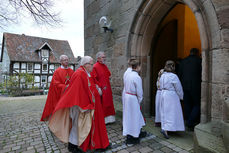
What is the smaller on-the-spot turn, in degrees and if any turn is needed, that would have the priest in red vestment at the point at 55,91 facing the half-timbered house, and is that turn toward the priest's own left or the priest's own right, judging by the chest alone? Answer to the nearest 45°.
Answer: approximately 135° to the priest's own left

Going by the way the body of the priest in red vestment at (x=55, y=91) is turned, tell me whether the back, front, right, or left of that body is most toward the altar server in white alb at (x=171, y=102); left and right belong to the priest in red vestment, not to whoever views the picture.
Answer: front

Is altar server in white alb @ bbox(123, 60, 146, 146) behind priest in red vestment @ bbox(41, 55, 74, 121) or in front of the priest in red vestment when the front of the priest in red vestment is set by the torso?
in front

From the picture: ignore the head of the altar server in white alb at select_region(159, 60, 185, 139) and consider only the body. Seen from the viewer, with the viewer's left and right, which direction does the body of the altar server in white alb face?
facing away from the viewer and to the right of the viewer

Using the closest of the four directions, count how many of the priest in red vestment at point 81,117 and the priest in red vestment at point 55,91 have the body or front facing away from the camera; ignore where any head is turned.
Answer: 0

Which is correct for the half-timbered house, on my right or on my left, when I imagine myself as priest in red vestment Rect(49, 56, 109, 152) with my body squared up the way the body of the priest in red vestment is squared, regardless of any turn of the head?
on my left

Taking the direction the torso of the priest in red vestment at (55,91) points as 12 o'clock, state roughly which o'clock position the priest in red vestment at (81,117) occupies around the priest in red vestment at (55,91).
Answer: the priest in red vestment at (81,117) is roughly at 1 o'clock from the priest in red vestment at (55,91).

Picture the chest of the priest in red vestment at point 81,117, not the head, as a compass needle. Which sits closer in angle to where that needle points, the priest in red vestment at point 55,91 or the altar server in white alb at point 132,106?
the altar server in white alb

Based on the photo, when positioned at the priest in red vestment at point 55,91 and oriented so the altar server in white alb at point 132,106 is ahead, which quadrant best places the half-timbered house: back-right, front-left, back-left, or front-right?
back-left

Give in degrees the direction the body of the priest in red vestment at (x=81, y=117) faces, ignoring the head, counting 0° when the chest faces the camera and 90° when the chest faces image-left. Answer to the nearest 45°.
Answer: approximately 270°

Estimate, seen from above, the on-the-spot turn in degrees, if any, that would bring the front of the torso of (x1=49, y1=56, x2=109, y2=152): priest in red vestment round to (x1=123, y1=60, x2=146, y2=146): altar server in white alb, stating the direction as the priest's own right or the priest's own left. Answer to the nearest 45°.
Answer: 0° — they already face them

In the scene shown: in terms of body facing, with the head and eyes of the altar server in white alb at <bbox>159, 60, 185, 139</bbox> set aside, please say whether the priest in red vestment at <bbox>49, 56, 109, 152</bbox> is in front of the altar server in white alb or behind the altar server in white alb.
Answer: behind

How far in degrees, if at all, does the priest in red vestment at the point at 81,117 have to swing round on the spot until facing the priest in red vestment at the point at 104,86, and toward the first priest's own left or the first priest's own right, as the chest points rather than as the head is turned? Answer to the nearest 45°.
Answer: approximately 45° to the first priest's own left
